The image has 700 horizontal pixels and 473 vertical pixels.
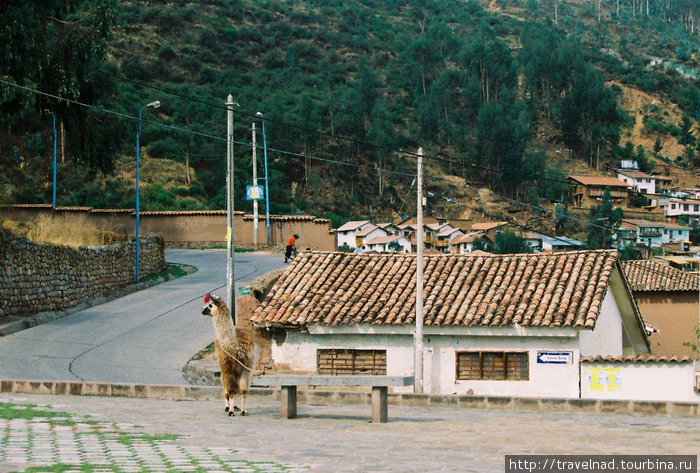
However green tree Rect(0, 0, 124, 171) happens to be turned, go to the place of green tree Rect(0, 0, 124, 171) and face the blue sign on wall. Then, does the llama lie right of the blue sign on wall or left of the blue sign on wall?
right

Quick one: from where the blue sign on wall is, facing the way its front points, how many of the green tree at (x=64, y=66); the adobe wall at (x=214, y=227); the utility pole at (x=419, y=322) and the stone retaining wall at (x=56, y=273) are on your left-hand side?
0

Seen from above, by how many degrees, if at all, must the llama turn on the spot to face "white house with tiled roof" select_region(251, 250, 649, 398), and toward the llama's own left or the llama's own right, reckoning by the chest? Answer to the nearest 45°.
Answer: approximately 180°

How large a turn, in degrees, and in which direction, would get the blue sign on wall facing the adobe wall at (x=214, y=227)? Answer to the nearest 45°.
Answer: approximately 135° to its right

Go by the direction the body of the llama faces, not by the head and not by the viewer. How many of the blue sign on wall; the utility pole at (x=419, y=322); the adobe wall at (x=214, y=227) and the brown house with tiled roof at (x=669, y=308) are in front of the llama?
0

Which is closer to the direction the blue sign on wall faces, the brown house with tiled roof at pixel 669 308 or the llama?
the llama

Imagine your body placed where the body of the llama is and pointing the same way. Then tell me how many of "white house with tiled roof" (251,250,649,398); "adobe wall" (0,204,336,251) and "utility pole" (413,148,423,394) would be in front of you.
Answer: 0

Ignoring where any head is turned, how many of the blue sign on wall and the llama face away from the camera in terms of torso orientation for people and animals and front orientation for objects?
0

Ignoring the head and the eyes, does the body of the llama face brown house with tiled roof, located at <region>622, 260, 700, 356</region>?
no

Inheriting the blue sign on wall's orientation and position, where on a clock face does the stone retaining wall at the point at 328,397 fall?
The stone retaining wall is roughly at 1 o'clock from the blue sign on wall.

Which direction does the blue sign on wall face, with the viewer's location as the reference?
facing the viewer

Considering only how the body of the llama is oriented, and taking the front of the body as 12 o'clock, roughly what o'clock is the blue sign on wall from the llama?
The blue sign on wall is roughly at 6 o'clock from the llama.

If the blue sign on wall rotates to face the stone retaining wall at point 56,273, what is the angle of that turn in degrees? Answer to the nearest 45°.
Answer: approximately 90° to its right

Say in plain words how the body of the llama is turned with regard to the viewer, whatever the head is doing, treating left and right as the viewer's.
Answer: facing the viewer and to the left of the viewer
